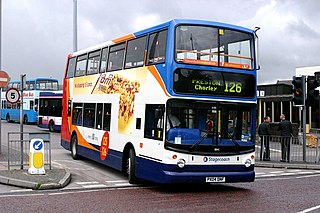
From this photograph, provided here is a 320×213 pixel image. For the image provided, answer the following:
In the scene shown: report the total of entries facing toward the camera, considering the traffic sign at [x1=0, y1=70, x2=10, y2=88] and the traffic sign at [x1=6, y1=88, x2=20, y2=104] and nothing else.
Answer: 2

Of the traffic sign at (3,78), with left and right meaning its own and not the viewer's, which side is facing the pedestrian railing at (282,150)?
left

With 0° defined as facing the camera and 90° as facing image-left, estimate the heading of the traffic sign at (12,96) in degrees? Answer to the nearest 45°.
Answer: approximately 0°

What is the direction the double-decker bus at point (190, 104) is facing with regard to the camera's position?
facing the viewer and to the right of the viewer

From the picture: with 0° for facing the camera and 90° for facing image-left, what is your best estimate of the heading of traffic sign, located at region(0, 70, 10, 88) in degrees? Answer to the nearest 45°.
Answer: approximately 0°

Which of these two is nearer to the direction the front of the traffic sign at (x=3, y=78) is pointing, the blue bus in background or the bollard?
the bollard

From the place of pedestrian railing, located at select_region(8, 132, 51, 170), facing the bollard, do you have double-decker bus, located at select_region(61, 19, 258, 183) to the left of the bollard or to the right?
left
